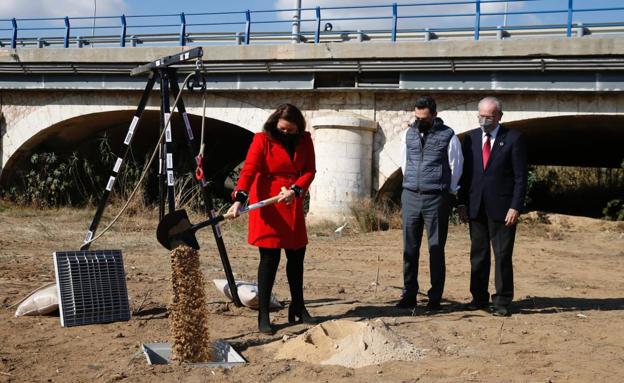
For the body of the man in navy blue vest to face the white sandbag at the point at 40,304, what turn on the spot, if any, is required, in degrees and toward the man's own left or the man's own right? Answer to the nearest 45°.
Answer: approximately 45° to the man's own right

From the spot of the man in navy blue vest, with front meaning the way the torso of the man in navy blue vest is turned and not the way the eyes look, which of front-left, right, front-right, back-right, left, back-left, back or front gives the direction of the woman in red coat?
front

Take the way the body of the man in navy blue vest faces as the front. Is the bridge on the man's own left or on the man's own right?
on the man's own right

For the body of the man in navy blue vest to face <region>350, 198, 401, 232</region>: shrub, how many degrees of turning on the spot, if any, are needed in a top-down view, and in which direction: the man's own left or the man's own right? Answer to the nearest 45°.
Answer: approximately 135° to the man's own right

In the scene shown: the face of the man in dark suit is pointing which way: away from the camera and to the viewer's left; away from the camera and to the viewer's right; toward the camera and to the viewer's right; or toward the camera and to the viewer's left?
toward the camera and to the viewer's left

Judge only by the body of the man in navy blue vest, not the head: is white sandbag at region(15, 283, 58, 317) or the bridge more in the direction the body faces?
the white sandbag

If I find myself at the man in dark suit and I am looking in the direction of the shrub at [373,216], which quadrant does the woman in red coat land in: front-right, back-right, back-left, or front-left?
back-left

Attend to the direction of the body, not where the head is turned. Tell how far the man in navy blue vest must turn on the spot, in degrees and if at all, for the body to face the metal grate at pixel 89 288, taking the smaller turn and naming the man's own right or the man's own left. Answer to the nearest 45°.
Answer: approximately 45° to the man's own right

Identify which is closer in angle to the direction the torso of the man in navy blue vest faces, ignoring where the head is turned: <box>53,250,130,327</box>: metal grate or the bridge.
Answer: the metal grate

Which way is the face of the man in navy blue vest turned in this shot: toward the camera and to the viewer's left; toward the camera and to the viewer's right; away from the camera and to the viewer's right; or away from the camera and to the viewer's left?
toward the camera and to the viewer's left

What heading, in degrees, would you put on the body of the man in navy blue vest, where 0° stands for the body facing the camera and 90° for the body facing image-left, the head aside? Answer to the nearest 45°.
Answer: approximately 45°
